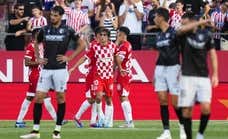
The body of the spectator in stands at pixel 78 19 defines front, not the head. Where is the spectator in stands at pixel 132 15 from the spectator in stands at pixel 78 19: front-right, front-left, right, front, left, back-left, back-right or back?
left

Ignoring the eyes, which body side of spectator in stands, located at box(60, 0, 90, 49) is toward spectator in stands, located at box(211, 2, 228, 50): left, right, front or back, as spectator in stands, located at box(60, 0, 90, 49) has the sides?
left

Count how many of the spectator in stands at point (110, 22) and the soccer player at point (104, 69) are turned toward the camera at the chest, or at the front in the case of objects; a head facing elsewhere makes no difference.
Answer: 2

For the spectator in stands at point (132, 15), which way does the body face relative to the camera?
toward the camera

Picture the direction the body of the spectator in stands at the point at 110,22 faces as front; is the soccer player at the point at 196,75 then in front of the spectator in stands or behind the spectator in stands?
in front

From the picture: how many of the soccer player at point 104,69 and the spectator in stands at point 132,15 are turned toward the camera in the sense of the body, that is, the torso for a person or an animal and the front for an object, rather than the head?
2

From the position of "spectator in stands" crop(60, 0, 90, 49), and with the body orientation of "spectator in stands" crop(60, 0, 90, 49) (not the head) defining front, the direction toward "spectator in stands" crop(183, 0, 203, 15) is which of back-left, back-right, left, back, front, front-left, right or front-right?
left

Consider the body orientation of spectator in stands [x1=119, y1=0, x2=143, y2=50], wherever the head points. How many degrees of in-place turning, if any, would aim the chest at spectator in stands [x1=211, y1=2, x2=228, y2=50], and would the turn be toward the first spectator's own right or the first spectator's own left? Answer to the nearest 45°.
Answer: approximately 90° to the first spectator's own left

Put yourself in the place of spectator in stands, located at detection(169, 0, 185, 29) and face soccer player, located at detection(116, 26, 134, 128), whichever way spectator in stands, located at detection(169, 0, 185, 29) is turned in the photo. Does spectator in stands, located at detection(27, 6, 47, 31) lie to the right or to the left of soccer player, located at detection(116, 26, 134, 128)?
right

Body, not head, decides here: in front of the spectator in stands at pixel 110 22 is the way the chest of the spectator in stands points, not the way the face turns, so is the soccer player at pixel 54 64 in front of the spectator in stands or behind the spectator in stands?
in front

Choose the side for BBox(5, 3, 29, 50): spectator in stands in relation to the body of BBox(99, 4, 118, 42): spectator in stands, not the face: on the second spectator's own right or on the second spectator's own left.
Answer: on the second spectator's own right

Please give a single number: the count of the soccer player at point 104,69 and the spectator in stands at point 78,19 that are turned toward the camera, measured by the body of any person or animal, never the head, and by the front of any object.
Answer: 2
